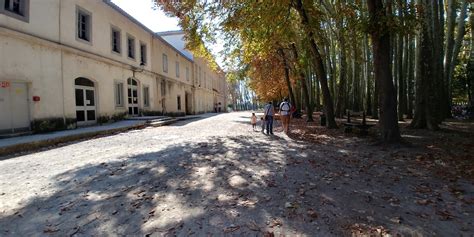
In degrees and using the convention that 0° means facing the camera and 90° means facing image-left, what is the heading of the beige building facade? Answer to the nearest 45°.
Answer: approximately 315°
